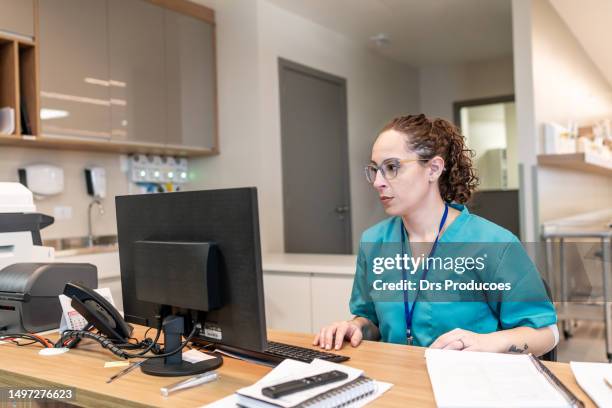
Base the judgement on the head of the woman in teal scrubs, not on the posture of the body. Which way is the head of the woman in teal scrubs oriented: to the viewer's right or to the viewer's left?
to the viewer's left

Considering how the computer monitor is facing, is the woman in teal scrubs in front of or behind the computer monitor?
in front

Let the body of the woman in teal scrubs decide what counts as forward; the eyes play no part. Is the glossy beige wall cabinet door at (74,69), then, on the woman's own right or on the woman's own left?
on the woman's own right

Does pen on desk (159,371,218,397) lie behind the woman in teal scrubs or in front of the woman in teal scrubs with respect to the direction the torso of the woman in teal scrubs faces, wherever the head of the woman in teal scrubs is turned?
in front

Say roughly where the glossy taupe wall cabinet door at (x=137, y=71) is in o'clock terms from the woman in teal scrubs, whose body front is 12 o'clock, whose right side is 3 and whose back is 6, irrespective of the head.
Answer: The glossy taupe wall cabinet door is roughly at 3 o'clock from the woman in teal scrubs.

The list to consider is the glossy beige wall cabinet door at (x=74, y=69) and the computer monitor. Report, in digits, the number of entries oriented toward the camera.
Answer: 1

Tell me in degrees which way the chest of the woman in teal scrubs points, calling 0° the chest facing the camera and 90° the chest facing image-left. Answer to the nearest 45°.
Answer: approximately 45°

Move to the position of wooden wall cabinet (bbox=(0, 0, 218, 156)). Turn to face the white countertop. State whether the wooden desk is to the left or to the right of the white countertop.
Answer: right

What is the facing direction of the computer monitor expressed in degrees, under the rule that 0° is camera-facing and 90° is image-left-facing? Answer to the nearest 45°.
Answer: approximately 225°
